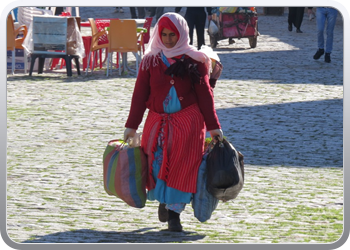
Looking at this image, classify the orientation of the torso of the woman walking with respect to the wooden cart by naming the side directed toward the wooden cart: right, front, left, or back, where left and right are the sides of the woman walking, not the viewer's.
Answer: back

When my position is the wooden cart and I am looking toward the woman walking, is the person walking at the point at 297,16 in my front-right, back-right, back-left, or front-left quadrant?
back-left

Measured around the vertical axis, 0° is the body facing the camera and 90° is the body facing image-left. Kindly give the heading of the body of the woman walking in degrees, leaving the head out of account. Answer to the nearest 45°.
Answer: approximately 0°

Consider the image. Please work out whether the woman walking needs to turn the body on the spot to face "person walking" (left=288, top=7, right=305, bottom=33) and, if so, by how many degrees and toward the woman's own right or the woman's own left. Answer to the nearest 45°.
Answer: approximately 180°
